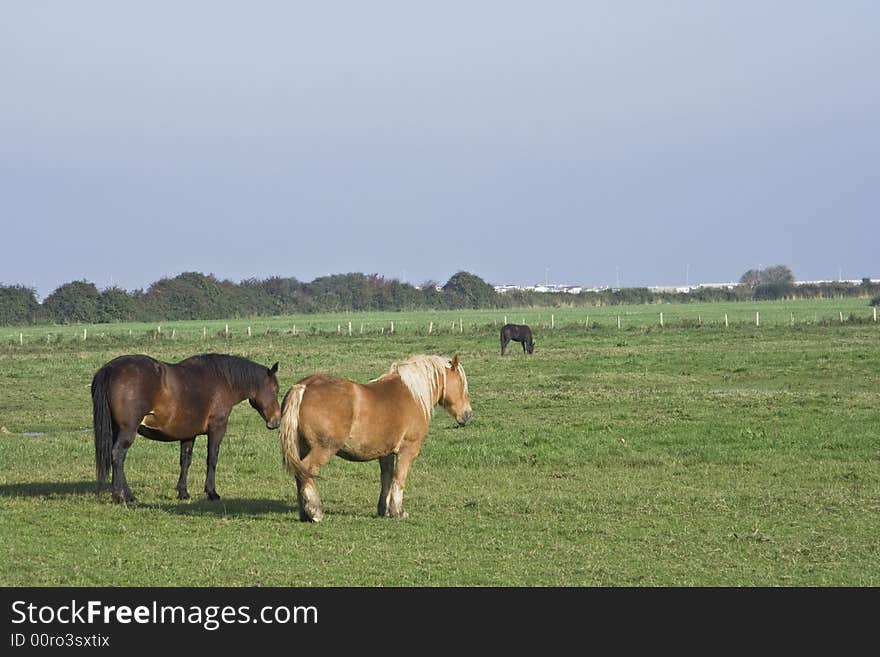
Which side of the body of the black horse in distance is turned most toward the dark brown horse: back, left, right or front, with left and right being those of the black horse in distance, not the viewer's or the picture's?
right

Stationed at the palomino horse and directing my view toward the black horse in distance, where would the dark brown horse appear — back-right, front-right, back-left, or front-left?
front-left

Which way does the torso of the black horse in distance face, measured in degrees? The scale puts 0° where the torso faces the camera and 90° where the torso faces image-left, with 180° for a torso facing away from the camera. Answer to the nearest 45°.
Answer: approximately 270°

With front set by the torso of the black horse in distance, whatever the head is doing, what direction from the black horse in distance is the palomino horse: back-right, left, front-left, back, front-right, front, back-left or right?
right
